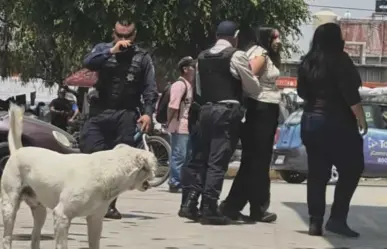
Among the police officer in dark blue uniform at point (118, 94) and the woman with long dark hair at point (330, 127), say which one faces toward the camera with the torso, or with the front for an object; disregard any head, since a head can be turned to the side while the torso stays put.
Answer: the police officer in dark blue uniform

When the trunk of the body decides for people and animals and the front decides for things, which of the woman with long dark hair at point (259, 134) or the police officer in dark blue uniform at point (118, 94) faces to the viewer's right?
the woman with long dark hair

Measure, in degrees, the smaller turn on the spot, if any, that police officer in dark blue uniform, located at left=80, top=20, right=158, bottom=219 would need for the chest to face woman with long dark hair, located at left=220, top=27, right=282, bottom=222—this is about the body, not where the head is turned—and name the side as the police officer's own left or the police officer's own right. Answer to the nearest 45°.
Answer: approximately 90° to the police officer's own left

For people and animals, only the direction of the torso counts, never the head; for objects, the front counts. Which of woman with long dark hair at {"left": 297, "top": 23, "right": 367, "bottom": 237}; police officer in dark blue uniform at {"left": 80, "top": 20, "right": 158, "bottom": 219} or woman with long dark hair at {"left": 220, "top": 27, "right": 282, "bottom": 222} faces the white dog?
the police officer in dark blue uniform

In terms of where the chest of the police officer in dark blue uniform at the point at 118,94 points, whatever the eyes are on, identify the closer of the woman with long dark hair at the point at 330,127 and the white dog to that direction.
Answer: the white dog

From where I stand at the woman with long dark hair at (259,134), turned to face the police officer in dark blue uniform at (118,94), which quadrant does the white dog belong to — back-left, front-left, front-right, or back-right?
front-left

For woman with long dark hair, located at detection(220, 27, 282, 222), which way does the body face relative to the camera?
to the viewer's right

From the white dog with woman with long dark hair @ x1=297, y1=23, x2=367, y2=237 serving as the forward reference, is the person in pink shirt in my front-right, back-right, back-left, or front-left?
front-left

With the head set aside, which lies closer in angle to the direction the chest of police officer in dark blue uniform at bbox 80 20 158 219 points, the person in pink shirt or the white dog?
the white dog

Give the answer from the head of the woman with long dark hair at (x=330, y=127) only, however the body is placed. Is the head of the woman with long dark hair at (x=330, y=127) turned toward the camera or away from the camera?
away from the camera

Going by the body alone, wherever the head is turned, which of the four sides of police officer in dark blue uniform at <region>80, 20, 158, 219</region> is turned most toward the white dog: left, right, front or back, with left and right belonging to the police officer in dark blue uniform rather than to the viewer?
front

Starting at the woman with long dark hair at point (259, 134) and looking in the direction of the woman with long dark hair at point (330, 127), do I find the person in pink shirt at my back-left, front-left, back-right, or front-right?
back-left

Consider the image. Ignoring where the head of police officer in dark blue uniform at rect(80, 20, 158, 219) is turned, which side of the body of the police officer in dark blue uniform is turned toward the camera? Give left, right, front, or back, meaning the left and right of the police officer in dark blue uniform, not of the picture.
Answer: front
